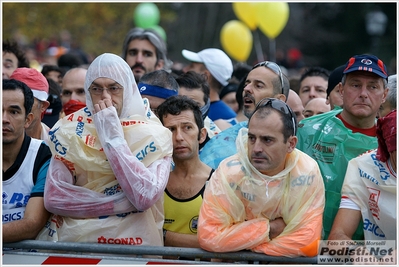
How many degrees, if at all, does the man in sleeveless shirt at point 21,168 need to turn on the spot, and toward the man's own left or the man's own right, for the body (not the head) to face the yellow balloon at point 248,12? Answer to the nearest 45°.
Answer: approximately 180°

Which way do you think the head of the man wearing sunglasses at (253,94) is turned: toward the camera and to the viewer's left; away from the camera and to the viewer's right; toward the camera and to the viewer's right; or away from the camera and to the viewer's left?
toward the camera and to the viewer's left

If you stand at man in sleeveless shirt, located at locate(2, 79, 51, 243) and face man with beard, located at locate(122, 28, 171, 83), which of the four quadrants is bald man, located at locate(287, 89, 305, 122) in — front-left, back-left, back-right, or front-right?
front-right

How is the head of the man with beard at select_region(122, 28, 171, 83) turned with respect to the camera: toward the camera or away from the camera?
toward the camera

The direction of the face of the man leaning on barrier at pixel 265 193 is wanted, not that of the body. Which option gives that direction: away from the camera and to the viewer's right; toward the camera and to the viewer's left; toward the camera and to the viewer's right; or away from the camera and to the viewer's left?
toward the camera and to the viewer's left

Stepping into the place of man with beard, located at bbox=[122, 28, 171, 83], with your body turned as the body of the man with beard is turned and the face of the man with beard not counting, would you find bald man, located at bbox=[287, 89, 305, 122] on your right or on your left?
on your left

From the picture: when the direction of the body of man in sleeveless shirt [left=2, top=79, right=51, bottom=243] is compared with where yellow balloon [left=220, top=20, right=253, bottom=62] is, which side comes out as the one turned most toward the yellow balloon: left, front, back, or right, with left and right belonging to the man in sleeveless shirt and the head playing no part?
back

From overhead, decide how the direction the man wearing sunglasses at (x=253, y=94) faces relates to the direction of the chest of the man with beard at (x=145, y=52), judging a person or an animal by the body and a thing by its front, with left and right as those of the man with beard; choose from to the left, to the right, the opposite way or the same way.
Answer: the same way

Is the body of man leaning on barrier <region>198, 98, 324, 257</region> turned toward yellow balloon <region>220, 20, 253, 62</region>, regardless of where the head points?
no

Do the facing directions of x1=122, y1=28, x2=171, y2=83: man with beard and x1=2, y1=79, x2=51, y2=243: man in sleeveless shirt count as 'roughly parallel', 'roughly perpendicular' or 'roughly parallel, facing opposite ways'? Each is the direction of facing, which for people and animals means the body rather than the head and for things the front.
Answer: roughly parallel

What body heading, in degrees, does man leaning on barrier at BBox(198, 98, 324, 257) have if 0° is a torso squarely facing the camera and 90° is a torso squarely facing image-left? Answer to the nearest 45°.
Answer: approximately 0°

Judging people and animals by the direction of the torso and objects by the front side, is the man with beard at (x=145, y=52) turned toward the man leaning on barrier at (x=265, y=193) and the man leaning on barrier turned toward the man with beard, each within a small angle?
no

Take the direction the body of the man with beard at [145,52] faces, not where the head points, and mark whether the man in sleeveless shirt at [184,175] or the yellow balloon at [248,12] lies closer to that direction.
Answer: the man in sleeveless shirt

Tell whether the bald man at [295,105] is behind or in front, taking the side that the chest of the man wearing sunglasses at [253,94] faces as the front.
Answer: behind

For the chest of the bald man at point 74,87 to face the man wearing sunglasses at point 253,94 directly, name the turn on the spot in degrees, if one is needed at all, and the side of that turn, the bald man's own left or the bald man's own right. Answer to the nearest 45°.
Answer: approximately 45° to the bald man's own left

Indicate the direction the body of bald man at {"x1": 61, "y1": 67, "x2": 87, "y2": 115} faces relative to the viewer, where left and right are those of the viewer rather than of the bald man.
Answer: facing the viewer

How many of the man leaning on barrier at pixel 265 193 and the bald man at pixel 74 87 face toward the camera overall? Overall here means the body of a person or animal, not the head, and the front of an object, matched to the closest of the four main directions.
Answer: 2
